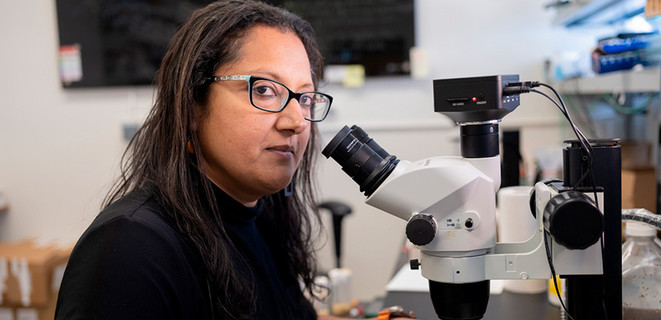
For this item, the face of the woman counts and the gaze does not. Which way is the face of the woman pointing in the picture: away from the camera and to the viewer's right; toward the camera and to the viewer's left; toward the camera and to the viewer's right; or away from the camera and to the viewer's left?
toward the camera and to the viewer's right

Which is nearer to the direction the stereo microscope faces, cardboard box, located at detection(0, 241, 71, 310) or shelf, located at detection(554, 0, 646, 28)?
the cardboard box

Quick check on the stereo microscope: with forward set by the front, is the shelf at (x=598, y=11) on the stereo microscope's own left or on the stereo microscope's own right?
on the stereo microscope's own right

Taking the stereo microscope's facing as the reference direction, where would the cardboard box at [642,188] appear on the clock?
The cardboard box is roughly at 4 o'clock from the stereo microscope.

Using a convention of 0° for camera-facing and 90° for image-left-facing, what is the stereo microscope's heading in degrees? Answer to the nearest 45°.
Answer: approximately 90°
